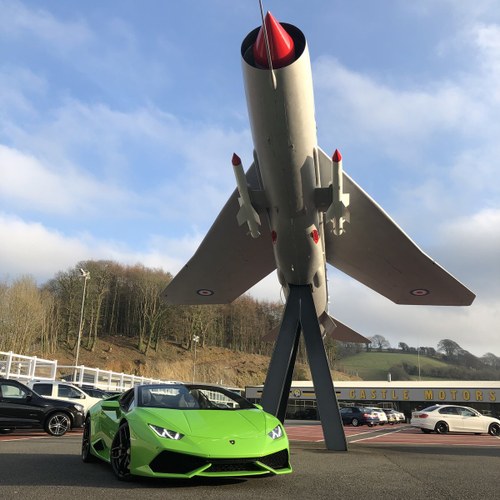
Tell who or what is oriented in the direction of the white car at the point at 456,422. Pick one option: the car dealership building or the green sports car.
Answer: the car dealership building

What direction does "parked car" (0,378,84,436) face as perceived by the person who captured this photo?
facing to the right of the viewer

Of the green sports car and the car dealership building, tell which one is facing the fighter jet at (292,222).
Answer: the car dealership building

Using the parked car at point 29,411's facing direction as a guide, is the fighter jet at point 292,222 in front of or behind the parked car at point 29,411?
in front

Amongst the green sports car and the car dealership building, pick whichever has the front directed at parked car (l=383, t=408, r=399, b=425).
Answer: the car dealership building

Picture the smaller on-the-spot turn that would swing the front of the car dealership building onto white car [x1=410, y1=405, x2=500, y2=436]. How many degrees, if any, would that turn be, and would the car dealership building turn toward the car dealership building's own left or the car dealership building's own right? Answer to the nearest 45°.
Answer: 0° — it already faces it

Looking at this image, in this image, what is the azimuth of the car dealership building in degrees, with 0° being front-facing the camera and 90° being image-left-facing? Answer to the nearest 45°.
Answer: approximately 0°

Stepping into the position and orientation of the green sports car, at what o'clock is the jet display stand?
The jet display stand is roughly at 8 o'clock from the green sports car.

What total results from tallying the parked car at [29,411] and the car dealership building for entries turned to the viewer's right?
1

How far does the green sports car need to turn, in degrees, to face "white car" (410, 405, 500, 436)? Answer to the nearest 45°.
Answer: approximately 90° to its left
